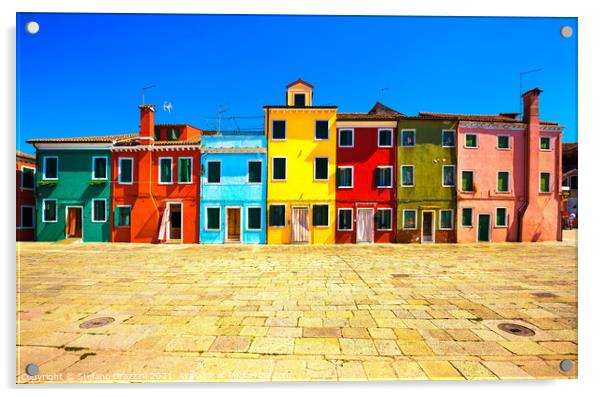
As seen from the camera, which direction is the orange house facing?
toward the camera

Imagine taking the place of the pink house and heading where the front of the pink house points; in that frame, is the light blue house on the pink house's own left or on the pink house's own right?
on the pink house's own right

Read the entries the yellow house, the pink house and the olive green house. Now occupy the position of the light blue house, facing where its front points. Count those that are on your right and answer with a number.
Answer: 0

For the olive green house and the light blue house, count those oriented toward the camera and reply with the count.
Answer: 2

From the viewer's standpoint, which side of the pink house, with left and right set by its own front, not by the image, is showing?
front

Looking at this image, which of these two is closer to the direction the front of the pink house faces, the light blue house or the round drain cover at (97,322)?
the round drain cover

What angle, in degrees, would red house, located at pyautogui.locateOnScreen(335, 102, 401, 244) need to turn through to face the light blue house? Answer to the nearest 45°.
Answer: approximately 90° to its right

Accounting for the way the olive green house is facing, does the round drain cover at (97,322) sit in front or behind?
in front

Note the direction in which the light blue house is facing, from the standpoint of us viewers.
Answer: facing the viewer

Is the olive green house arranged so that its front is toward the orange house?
no

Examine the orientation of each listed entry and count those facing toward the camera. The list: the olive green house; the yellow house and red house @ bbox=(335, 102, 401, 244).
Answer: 3

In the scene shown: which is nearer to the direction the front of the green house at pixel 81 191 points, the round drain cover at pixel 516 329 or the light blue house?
the round drain cover

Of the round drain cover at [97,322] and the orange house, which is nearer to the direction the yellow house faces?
the round drain cover

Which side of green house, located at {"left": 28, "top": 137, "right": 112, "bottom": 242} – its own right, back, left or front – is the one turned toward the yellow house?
left
